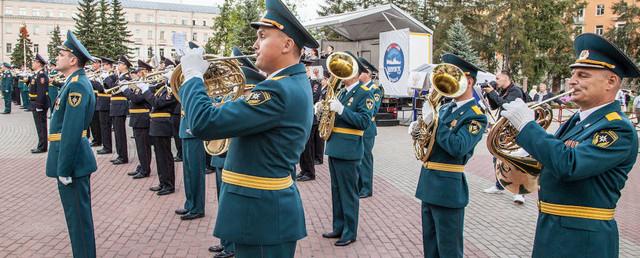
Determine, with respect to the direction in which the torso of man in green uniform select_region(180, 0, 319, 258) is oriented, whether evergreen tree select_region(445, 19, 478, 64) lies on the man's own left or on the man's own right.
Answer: on the man's own right

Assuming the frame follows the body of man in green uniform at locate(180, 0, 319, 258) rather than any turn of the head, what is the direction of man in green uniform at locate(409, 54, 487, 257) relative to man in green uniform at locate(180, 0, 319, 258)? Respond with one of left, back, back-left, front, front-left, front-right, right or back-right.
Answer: back-right

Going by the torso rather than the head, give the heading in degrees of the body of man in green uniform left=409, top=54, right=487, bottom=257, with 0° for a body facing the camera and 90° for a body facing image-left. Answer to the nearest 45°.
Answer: approximately 45°

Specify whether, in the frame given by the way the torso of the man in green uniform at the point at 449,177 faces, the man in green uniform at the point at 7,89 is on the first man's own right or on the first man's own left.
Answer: on the first man's own right

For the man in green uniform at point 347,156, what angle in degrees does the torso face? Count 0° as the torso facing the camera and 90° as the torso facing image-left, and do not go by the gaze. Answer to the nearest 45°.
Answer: approximately 45°

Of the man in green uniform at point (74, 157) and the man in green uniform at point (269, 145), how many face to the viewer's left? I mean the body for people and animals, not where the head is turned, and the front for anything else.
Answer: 2

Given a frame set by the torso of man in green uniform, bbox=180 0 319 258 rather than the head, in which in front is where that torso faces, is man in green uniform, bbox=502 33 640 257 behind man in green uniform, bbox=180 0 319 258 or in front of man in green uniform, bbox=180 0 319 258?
behind

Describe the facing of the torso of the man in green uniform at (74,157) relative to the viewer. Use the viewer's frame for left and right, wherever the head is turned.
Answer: facing to the left of the viewer

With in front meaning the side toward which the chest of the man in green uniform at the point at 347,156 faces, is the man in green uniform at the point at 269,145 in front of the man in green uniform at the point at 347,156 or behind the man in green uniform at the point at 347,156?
in front

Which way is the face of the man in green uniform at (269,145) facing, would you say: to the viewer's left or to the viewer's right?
to the viewer's left

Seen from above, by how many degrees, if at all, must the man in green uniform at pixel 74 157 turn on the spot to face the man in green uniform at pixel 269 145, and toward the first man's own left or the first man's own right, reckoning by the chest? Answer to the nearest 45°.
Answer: approximately 90° to the first man's own left

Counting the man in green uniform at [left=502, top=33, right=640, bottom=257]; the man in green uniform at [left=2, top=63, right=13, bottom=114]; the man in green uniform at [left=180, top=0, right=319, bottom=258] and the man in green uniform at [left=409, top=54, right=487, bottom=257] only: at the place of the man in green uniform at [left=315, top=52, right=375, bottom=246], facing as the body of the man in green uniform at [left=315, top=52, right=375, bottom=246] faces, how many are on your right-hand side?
1

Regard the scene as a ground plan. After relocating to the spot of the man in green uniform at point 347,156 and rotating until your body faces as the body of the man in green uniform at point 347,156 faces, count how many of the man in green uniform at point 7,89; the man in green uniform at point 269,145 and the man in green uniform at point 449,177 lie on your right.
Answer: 1

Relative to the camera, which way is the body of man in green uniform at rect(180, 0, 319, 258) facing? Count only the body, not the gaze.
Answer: to the viewer's left

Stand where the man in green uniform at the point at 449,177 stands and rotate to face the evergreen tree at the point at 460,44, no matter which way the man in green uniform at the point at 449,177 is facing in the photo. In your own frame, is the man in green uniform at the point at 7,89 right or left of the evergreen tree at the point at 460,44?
left

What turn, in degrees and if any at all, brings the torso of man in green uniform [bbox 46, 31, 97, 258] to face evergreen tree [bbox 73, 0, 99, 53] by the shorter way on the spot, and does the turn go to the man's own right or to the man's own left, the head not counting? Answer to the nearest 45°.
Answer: approximately 90° to the man's own right

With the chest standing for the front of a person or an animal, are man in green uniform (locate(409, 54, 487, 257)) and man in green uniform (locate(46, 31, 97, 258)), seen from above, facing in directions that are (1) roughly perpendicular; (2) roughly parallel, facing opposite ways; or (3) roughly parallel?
roughly parallel
